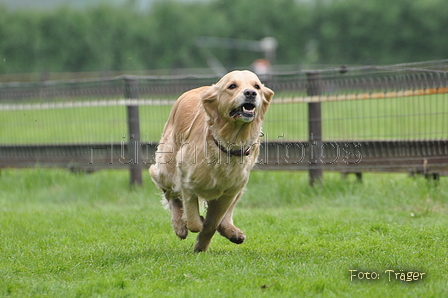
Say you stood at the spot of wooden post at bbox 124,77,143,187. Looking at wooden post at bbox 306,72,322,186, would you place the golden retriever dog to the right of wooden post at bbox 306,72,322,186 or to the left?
right

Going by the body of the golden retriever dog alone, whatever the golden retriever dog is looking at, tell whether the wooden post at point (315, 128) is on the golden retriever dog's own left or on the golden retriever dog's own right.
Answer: on the golden retriever dog's own left

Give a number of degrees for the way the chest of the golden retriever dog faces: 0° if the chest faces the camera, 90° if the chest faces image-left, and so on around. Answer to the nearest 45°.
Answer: approximately 315°

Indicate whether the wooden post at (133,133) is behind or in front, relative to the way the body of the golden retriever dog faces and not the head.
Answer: behind

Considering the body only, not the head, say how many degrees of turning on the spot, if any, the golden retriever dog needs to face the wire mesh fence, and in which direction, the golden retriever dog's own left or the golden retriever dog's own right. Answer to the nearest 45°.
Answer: approximately 135° to the golden retriever dog's own left
